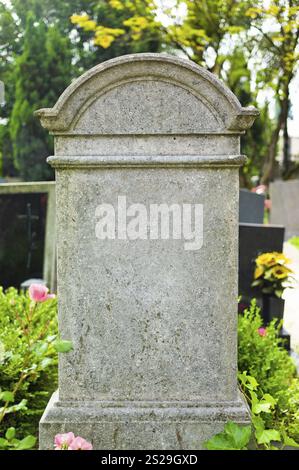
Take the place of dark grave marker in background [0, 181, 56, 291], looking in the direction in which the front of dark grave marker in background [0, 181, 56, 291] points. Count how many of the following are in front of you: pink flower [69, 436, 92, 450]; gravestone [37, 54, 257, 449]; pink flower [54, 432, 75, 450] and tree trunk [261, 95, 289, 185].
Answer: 3

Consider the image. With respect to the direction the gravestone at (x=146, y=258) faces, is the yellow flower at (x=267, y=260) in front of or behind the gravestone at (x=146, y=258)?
behind

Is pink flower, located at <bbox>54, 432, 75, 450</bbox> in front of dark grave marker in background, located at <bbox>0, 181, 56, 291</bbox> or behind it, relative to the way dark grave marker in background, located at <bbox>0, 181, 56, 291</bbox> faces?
in front

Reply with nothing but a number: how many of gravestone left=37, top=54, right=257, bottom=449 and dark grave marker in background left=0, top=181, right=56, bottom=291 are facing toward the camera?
2

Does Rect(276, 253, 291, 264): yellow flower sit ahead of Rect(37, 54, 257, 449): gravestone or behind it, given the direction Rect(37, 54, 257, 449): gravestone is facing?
behind

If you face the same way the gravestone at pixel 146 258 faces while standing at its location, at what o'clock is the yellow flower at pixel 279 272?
The yellow flower is roughly at 7 o'clock from the gravestone.

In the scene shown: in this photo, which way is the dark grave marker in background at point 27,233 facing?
toward the camera

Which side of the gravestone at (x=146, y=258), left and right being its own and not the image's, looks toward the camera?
front

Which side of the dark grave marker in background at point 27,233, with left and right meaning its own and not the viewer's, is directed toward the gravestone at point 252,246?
left

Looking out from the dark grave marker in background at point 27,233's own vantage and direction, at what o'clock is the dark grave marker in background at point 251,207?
the dark grave marker in background at point 251,207 is roughly at 8 o'clock from the dark grave marker in background at point 27,233.

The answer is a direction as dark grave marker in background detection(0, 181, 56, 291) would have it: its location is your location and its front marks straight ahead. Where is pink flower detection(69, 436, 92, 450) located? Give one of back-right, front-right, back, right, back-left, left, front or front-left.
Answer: front

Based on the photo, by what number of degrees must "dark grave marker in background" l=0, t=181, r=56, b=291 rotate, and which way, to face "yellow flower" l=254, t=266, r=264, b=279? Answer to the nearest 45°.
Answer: approximately 45° to its left

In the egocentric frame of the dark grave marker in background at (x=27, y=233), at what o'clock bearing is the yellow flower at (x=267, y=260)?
The yellow flower is roughly at 10 o'clock from the dark grave marker in background.

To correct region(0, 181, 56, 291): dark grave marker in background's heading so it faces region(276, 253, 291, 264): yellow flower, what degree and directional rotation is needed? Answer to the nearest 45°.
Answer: approximately 45° to its left

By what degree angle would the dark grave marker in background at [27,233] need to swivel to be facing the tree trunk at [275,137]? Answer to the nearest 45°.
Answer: approximately 135° to its left

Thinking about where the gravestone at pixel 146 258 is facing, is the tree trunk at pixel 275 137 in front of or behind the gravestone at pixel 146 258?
behind
